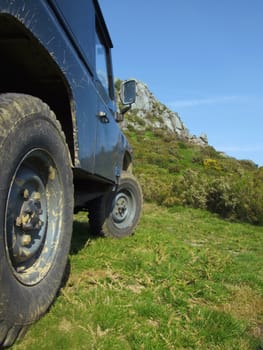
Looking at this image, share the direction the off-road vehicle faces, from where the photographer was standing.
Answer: facing away from the viewer and to the right of the viewer

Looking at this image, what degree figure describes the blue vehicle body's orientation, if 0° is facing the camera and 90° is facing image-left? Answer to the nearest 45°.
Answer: approximately 225°
